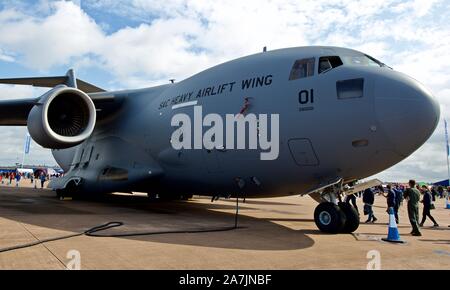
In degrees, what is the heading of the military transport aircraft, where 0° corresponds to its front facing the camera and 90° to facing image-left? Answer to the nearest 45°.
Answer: approximately 315°

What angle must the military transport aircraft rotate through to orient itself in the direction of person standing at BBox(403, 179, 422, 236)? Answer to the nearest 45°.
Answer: approximately 45° to its left
